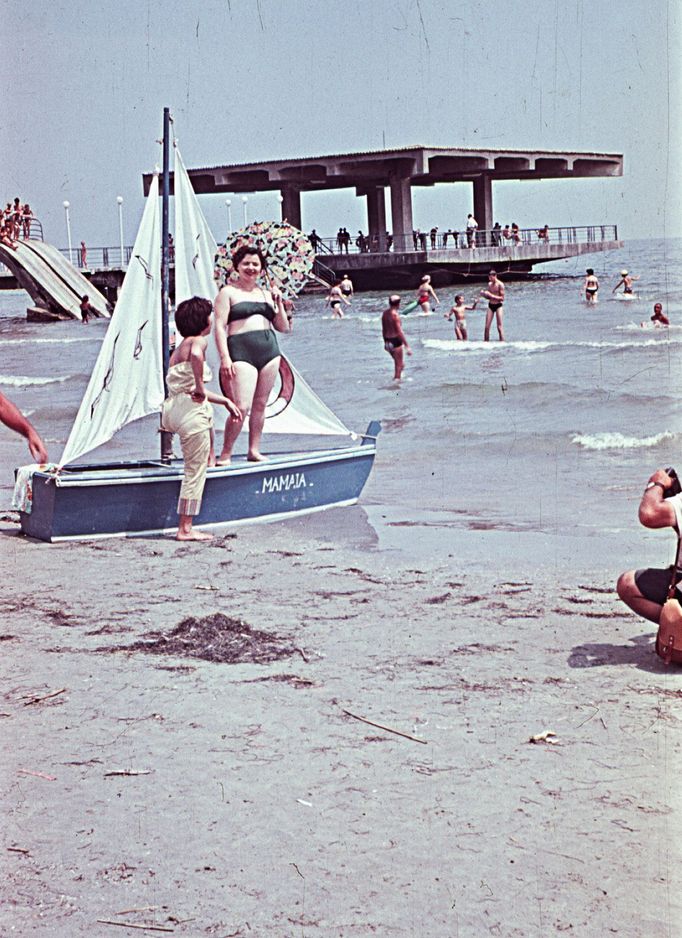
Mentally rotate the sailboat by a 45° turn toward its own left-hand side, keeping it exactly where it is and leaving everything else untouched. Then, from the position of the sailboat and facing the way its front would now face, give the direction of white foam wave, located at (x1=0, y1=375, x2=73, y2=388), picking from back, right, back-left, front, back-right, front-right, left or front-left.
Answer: front-left

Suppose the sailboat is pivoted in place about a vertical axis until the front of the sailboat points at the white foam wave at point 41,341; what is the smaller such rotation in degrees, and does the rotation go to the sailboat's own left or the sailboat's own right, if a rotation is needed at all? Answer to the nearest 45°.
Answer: approximately 90° to the sailboat's own left

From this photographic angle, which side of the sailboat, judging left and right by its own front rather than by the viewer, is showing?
right

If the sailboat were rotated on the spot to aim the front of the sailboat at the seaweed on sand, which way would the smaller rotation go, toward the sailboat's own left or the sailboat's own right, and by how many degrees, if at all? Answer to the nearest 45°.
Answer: approximately 90° to the sailboat's own right

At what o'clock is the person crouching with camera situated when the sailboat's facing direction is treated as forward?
The person crouching with camera is roughly at 2 o'clock from the sailboat.

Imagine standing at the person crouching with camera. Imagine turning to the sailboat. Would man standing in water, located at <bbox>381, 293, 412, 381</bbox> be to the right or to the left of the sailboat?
right
